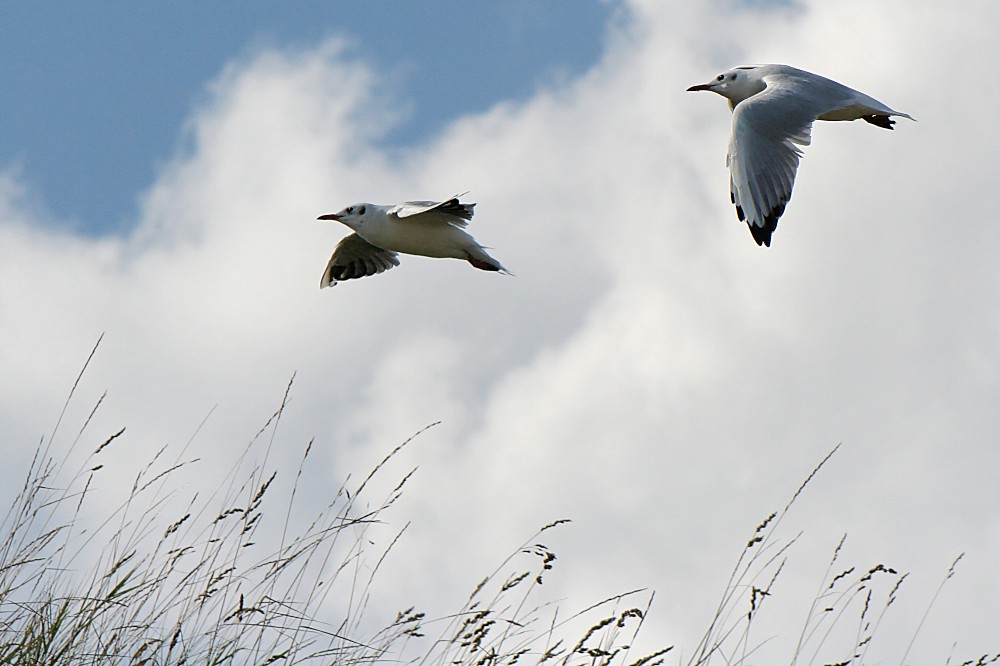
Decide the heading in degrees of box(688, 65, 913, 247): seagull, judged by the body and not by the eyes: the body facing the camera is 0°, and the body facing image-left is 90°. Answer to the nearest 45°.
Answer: approximately 90°

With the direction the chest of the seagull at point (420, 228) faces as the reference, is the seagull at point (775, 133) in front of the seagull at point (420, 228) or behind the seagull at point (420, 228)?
behind

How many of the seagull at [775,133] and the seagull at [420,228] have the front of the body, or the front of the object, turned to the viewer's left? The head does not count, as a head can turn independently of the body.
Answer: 2

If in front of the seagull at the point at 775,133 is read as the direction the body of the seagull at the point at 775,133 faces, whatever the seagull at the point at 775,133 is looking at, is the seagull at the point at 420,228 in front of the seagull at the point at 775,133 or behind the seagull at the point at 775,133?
in front

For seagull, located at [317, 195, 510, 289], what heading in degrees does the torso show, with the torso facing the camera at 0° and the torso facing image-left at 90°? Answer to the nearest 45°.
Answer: approximately 90°
